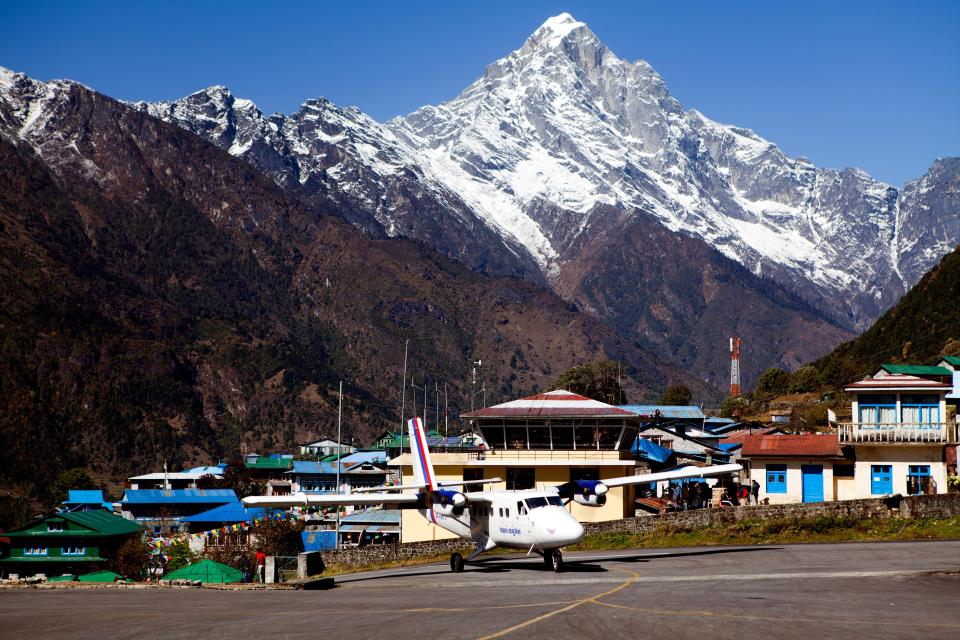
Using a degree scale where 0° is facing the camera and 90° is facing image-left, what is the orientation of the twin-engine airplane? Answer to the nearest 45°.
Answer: approximately 315°
